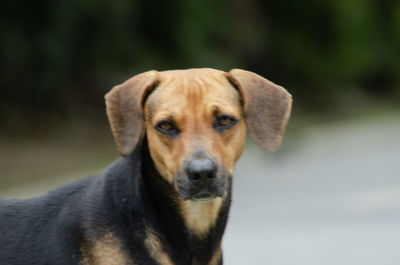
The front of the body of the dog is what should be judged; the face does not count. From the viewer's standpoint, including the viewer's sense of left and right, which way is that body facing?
facing the viewer and to the right of the viewer
